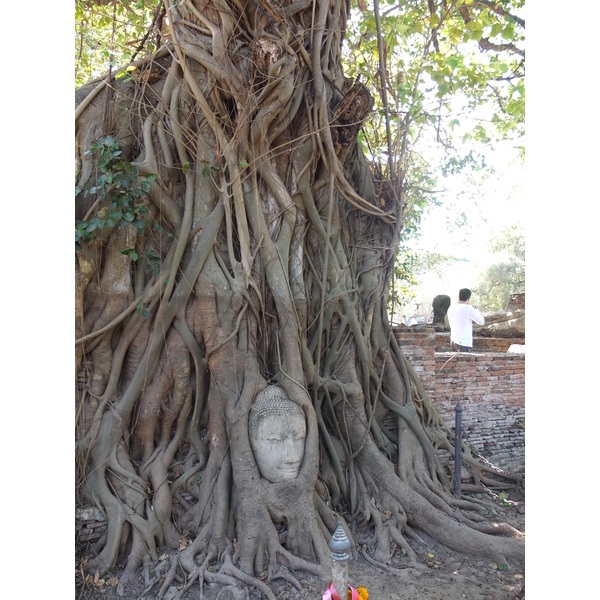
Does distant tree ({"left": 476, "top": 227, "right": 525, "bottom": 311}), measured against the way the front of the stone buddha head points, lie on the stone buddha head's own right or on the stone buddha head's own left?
on the stone buddha head's own left

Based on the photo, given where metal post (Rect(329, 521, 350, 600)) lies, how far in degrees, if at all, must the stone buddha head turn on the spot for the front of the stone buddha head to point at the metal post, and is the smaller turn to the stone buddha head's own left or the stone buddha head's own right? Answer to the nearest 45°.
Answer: approximately 45° to the stone buddha head's own right

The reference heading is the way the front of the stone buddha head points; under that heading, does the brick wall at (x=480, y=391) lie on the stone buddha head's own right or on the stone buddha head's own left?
on the stone buddha head's own left

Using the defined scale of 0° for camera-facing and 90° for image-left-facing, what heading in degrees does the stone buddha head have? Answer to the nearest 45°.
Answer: approximately 315°

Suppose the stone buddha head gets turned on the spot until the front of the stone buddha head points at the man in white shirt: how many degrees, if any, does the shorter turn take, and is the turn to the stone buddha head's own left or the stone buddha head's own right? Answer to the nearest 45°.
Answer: approximately 90° to the stone buddha head's own left

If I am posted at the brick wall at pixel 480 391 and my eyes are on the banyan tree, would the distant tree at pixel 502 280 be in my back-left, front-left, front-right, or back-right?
back-right

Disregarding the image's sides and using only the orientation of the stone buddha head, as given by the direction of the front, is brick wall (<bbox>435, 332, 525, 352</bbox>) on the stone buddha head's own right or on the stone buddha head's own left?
on the stone buddha head's own left
